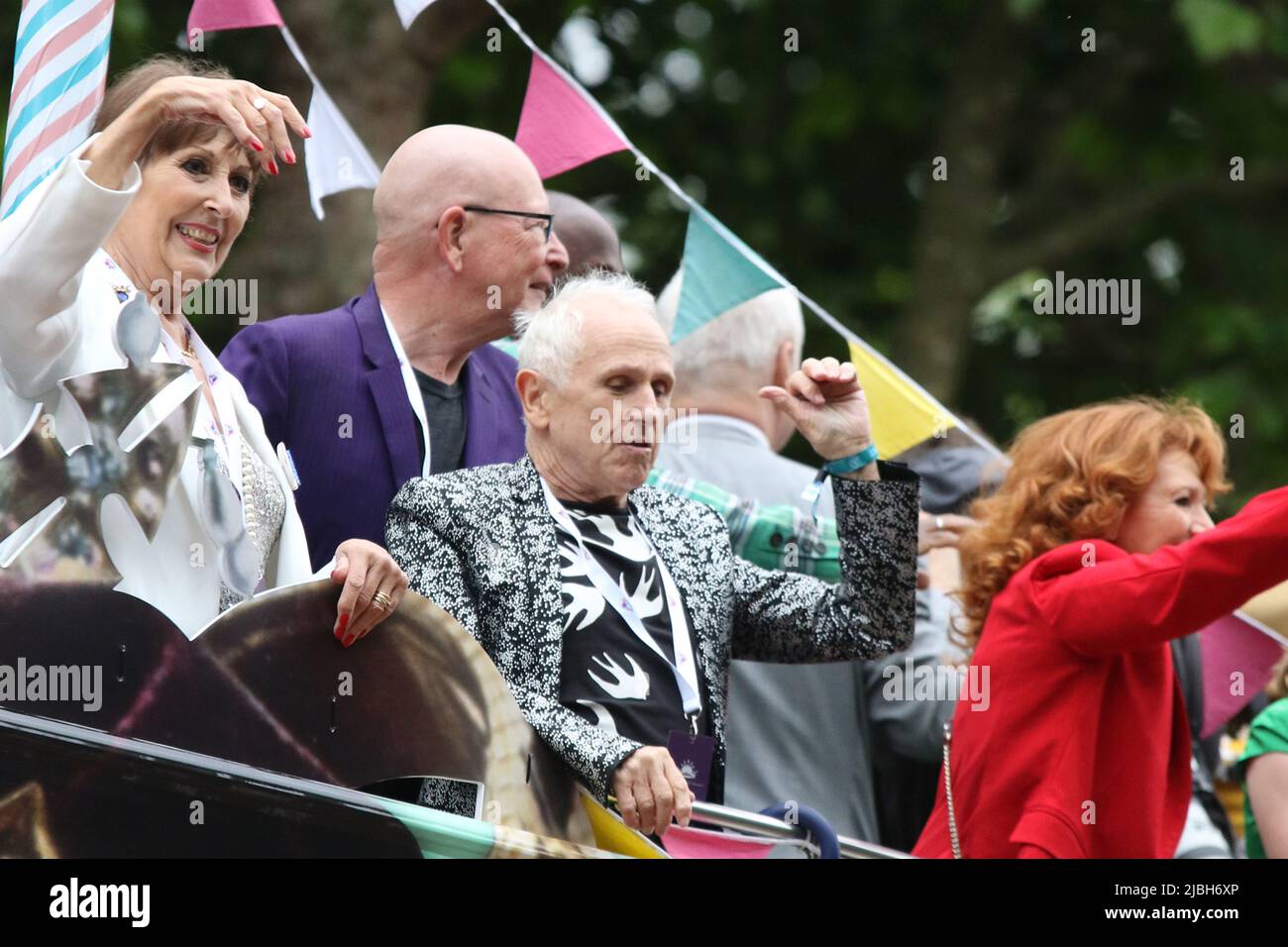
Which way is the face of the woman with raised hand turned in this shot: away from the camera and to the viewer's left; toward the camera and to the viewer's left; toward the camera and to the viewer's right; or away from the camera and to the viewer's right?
toward the camera and to the viewer's right

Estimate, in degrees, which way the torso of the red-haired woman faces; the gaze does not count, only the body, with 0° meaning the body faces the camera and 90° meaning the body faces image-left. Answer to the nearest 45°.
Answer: approximately 270°

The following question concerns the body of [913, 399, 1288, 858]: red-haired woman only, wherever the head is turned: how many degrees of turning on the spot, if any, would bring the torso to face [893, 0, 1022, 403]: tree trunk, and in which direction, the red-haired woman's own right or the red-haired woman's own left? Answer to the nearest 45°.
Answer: approximately 90° to the red-haired woman's own left

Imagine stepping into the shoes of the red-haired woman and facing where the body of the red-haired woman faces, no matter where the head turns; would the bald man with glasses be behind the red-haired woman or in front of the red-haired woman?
behind

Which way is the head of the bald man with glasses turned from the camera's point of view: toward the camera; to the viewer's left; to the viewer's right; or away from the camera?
to the viewer's right

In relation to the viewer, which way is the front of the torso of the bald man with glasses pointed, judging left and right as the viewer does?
facing the viewer and to the right of the viewer

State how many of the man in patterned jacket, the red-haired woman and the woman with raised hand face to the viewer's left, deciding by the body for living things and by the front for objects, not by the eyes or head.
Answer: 0

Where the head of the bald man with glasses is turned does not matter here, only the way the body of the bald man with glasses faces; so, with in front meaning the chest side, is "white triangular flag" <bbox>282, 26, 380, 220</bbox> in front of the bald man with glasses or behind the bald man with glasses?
behind
